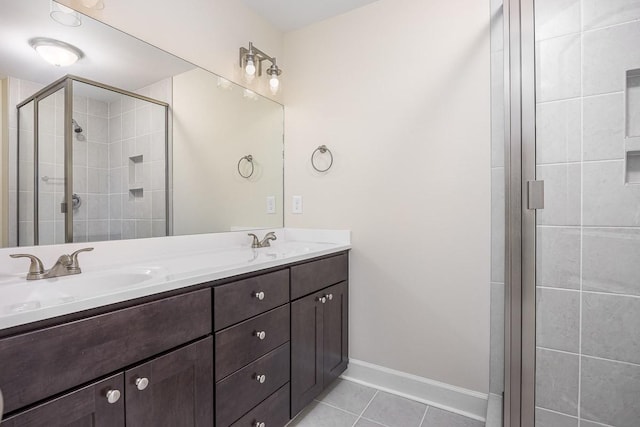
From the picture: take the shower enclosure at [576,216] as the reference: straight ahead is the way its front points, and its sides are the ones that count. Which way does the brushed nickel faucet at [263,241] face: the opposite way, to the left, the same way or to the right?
to the left

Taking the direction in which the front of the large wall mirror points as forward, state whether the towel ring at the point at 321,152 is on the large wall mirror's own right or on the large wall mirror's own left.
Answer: on the large wall mirror's own left

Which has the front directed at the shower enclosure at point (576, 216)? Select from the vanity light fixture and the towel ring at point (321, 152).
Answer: the vanity light fixture

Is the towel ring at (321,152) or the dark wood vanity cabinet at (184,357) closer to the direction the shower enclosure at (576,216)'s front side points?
the dark wood vanity cabinet

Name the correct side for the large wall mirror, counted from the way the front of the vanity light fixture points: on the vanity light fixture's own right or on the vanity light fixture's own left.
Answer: on the vanity light fixture's own right

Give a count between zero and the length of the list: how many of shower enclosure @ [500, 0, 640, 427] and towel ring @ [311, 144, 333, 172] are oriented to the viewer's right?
0

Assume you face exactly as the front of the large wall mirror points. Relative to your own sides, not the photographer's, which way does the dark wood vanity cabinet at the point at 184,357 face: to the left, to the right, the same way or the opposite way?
the same way

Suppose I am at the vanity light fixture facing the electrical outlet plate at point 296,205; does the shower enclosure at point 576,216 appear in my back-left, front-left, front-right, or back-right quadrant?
front-right

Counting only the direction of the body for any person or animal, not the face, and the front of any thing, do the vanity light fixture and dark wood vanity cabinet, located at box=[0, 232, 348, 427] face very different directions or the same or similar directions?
same or similar directions

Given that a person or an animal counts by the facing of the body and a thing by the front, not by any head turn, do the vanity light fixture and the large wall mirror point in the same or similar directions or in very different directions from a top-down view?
same or similar directions

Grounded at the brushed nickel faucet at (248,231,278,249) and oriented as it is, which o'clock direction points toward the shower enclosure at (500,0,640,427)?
The shower enclosure is roughly at 12 o'clock from the brushed nickel faucet.
